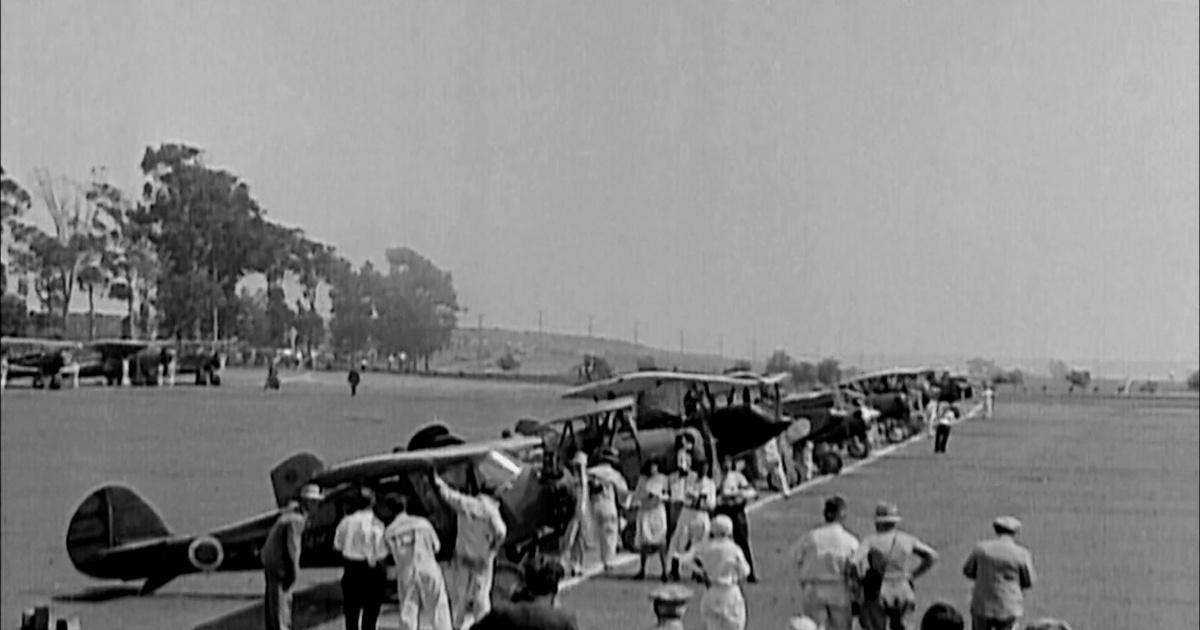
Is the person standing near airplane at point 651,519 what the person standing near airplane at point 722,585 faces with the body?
yes

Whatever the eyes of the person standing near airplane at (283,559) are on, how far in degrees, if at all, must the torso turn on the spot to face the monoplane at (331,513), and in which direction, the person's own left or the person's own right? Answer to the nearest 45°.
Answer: approximately 90° to the person's own left

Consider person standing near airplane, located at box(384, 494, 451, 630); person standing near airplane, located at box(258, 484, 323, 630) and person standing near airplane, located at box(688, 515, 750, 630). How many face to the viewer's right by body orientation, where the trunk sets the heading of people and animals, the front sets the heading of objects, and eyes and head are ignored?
1

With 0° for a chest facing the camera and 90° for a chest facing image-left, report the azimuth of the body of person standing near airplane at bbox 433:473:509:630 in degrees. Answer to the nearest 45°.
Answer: approximately 180°

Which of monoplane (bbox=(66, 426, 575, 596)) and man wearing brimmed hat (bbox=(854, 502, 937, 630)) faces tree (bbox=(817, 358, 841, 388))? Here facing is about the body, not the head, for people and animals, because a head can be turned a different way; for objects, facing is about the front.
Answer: the man wearing brimmed hat

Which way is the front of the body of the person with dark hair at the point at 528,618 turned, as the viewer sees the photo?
away from the camera

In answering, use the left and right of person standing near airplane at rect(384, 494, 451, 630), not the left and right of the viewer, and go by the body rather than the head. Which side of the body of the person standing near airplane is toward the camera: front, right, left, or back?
back

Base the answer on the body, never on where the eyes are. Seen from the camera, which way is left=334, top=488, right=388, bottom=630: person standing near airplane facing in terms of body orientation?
away from the camera

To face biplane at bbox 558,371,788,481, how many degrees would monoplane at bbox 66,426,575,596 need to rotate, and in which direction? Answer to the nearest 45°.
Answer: approximately 90° to its left

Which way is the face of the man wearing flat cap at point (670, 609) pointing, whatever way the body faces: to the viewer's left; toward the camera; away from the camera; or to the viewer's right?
away from the camera

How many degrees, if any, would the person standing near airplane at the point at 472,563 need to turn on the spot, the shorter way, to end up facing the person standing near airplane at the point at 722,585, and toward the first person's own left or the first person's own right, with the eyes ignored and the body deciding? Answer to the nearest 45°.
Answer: approximately 135° to the first person's own right

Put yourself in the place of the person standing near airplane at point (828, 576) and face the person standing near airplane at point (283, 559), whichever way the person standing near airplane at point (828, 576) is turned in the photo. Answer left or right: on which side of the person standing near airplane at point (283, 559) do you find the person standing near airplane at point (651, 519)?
right

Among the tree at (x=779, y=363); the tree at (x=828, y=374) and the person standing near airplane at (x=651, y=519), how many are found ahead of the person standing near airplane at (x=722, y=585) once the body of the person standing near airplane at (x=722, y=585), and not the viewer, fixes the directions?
3

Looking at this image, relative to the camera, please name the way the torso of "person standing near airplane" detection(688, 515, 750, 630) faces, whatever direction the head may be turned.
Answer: away from the camera

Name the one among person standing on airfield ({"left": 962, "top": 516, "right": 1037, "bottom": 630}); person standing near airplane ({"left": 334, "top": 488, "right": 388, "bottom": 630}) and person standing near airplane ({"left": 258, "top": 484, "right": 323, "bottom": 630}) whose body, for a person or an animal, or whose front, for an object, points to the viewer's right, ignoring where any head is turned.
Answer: person standing near airplane ({"left": 258, "top": 484, "right": 323, "bottom": 630})
